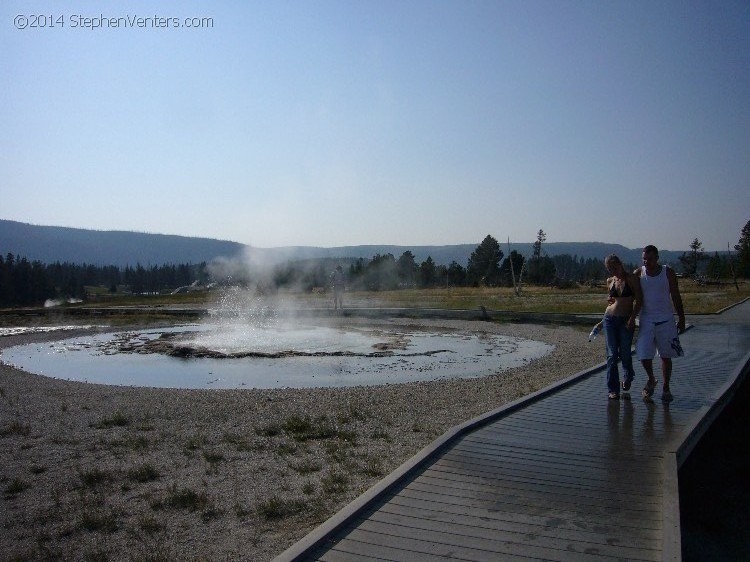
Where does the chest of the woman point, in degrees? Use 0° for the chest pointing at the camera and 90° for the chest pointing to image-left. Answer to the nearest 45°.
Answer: approximately 0°

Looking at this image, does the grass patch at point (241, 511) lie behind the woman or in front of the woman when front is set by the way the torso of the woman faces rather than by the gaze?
in front

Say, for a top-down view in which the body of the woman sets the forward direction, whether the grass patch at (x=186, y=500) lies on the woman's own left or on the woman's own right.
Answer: on the woman's own right

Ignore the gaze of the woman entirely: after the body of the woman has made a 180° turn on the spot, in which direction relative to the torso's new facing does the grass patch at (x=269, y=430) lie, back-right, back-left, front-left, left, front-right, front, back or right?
left

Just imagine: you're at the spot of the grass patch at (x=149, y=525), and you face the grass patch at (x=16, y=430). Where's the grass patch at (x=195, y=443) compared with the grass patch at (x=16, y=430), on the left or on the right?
right

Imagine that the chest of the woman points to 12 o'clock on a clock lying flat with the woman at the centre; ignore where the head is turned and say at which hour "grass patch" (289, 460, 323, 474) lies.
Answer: The grass patch is roughly at 2 o'clock from the woman.

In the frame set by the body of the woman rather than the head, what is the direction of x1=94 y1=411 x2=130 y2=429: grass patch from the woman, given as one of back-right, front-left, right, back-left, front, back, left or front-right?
right

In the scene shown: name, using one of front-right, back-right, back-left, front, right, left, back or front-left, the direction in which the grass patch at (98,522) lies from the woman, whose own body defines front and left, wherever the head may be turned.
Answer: front-right

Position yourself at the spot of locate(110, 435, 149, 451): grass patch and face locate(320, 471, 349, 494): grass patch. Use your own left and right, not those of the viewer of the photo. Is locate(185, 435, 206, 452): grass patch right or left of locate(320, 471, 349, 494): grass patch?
left

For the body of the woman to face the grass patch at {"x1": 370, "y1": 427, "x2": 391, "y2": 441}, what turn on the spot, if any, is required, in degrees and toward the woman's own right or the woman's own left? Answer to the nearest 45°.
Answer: approximately 90° to the woman's own right

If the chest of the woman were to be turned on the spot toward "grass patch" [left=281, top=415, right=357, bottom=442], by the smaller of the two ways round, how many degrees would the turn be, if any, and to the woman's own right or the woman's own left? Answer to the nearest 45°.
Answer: approximately 90° to the woman's own right

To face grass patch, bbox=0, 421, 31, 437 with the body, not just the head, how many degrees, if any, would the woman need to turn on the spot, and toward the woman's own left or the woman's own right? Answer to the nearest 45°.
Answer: approximately 90° to the woman's own right

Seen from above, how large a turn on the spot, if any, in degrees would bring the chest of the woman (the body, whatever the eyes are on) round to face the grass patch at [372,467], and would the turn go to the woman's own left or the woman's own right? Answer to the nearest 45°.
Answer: approximately 45° to the woman's own right
